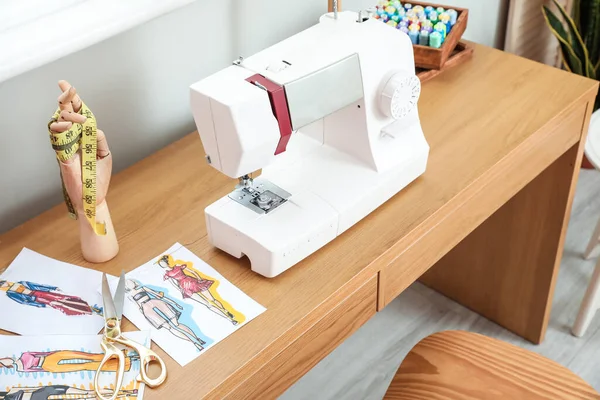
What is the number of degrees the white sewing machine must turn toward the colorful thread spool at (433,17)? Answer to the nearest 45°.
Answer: approximately 90° to its left

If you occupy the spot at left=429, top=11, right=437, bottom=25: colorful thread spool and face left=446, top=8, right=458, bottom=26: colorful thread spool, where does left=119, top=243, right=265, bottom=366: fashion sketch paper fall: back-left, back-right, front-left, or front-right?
back-right

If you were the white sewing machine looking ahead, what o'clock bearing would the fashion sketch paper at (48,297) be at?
The fashion sketch paper is roughly at 4 o'clock from the white sewing machine.

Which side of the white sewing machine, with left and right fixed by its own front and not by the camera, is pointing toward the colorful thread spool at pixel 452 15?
left

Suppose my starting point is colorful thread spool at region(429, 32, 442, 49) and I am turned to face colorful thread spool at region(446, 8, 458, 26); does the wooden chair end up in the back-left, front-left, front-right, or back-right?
back-right

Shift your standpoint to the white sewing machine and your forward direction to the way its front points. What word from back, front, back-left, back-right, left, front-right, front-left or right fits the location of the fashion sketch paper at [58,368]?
right

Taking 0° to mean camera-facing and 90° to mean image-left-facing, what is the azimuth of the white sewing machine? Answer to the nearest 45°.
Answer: approximately 315°
